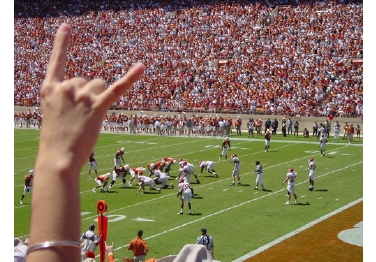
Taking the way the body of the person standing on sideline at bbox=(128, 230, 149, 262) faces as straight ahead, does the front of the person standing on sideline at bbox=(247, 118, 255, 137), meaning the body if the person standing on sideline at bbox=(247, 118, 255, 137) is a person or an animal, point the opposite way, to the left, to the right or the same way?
the opposite way

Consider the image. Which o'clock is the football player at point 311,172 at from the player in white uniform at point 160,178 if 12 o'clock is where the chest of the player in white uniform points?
The football player is roughly at 6 o'clock from the player in white uniform.

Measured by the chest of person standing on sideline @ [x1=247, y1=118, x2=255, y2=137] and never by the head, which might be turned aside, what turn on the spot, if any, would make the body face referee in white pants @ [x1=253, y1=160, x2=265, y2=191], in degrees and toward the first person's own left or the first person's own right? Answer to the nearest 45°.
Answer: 0° — they already face them

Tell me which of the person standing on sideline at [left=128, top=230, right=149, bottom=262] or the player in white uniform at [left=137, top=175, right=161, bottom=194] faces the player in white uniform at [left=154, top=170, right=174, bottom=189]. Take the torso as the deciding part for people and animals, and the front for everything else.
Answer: the person standing on sideline

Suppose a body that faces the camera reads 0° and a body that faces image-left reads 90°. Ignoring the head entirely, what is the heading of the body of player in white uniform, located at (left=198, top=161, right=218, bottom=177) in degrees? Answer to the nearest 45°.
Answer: approximately 90°

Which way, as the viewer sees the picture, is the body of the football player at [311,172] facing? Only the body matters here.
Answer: to the viewer's left

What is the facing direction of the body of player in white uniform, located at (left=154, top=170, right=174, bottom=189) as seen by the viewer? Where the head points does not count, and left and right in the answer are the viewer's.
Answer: facing to the left of the viewer

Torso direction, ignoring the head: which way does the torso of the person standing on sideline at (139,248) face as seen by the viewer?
away from the camera

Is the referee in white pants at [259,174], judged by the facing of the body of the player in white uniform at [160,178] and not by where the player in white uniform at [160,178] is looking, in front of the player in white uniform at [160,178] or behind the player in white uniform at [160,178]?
behind

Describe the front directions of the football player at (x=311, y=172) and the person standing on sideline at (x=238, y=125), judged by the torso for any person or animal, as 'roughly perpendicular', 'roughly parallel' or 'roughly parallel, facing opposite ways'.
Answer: roughly perpendicular

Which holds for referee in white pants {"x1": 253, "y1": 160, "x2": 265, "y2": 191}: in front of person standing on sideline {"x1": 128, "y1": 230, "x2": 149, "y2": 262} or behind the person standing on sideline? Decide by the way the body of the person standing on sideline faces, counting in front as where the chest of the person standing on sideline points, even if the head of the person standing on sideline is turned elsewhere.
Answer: in front

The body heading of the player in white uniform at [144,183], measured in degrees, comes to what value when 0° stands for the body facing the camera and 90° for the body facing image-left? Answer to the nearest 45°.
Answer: approximately 90°

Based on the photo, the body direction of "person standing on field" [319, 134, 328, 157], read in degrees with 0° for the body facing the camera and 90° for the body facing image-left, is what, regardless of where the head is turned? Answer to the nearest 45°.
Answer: approximately 45°
